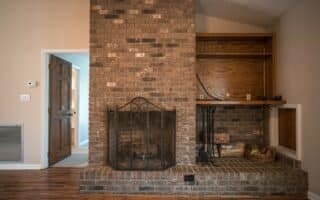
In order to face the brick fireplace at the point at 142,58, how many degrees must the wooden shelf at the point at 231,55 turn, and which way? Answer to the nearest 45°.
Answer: approximately 45° to its right

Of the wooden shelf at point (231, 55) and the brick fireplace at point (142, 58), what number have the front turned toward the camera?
2

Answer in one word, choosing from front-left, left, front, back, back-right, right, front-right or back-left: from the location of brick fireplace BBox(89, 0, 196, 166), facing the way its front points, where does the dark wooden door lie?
back-right

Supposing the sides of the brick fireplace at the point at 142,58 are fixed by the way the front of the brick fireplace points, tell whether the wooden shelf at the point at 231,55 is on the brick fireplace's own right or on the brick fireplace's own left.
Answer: on the brick fireplace's own left

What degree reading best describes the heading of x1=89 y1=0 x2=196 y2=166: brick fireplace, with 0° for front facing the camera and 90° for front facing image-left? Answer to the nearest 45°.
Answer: approximately 0°

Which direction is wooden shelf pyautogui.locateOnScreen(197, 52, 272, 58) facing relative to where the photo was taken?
toward the camera

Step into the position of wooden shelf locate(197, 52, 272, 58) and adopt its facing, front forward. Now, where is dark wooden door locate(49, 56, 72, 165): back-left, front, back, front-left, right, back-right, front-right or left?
right

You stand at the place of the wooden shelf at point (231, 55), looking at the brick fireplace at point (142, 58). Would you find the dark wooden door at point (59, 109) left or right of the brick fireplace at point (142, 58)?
right

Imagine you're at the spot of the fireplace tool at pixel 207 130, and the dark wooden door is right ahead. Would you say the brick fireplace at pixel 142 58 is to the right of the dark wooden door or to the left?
left
